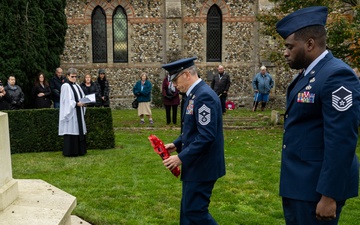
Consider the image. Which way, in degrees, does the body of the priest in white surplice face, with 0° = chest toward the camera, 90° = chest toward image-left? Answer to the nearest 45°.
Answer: approximately 315°

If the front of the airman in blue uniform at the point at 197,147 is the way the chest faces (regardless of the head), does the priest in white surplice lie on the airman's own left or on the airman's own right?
on the airman's own right

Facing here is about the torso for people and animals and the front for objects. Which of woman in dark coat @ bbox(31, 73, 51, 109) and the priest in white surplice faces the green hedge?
the woman in dark coat

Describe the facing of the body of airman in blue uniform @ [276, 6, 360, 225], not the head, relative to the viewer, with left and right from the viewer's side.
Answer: facing to the left of the viewer

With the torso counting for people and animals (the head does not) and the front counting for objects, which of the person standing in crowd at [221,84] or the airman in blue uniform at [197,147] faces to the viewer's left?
the airman in blue uniform

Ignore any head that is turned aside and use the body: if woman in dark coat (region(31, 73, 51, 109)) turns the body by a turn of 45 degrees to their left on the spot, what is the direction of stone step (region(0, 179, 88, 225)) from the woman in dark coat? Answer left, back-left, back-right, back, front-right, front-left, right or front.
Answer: front-right

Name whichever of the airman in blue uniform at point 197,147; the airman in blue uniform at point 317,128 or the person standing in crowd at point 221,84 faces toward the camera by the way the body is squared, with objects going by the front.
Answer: the person standing in crowd

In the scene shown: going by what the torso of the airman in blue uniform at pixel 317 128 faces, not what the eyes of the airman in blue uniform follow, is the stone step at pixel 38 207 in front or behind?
in front

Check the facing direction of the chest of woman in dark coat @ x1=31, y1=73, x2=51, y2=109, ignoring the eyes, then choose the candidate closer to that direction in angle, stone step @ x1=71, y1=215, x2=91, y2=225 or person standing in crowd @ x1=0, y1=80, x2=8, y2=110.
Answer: the stone step

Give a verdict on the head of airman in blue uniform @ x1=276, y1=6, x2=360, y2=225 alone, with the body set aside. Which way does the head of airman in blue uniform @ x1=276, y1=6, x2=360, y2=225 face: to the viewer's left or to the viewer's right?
to the viewer's left

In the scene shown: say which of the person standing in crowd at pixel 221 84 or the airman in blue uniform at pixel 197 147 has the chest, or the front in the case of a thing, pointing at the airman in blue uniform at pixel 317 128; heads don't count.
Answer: the person standing in crowd

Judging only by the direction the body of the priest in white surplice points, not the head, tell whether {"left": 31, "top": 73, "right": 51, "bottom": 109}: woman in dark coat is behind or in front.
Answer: behind

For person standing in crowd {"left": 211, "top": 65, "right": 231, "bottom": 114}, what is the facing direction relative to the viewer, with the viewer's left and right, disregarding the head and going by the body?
facing the viewer

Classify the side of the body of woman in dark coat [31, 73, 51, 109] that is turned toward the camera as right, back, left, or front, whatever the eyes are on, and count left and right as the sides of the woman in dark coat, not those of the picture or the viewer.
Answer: front

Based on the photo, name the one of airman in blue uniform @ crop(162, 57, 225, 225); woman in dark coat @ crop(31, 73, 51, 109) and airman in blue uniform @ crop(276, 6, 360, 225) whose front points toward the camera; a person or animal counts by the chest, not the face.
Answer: the woman in dark coat

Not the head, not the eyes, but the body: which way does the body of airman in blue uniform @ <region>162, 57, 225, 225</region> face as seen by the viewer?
to the viewer's left
